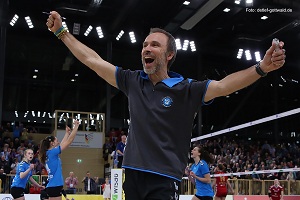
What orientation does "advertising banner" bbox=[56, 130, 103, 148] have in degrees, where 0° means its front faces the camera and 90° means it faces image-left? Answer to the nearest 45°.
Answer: approximately 0°

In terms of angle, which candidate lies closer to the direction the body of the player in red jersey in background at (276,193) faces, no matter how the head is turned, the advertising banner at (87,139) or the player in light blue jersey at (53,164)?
the player in light blue jersey

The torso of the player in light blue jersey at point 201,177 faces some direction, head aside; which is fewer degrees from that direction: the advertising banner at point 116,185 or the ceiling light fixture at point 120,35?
the advertising banner

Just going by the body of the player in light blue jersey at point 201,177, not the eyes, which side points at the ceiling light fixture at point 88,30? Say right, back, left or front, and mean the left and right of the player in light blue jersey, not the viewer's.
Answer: right

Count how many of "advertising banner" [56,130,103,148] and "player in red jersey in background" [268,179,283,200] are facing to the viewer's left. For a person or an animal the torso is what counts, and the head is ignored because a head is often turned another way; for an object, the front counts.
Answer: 0

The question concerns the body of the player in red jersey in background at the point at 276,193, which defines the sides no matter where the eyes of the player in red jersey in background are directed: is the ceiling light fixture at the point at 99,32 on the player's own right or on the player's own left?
on the player's own right

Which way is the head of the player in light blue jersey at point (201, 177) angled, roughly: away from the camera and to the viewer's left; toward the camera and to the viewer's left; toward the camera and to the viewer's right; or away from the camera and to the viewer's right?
toward the camera and to the viewer's left

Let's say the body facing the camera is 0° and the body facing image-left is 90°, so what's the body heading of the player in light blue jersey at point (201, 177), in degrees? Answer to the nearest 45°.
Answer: approximately 90°

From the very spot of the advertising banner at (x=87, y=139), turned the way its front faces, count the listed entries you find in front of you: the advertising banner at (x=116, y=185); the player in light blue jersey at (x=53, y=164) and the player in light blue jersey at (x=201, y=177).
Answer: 3

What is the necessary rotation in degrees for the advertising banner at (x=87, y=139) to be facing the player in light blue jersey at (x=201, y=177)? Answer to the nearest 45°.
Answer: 0° — it already faces them

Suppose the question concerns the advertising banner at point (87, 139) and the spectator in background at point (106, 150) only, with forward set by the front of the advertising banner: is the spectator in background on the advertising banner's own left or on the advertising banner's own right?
on the advertising banner's own left
